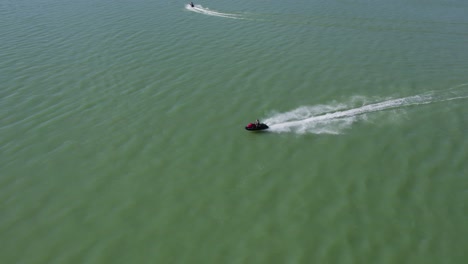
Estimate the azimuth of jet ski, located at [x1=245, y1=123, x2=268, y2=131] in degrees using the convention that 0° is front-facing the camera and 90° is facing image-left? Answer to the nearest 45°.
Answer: approximately 90°
